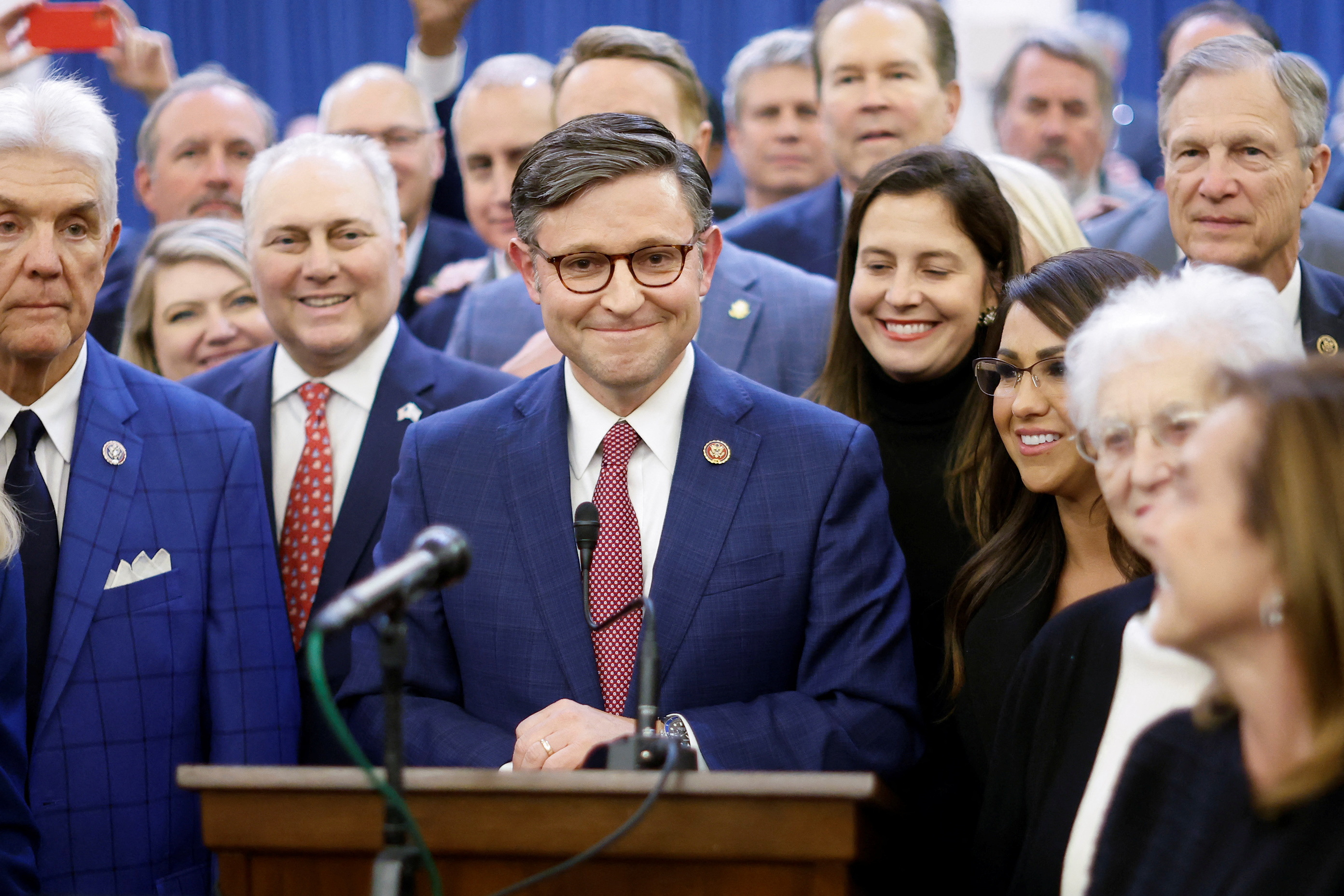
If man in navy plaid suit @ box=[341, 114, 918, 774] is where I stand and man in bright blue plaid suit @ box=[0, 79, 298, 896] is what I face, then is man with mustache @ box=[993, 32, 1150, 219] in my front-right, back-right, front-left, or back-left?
back-right

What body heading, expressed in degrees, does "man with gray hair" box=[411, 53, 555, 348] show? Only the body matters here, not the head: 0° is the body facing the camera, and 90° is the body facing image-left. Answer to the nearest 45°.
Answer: approximately 0°

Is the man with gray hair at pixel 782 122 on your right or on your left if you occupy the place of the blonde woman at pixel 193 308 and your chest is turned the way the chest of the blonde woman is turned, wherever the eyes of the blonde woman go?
on your left

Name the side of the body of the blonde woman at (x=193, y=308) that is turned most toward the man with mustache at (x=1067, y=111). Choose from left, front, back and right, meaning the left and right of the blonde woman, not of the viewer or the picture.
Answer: left

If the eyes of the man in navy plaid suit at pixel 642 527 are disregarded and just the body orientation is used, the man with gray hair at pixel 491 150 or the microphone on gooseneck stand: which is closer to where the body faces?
the microphone on gooseneck stand

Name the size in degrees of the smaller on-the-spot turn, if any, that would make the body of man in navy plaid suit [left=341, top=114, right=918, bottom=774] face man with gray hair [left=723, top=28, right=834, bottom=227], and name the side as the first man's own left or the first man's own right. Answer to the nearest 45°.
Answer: approximately 180°

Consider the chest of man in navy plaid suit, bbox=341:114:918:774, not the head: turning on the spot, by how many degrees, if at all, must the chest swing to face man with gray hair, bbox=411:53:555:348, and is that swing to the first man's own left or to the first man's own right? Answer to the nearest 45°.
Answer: approximately 180°

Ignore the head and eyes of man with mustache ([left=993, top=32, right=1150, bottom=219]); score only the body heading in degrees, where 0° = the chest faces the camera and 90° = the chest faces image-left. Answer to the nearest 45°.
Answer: approximately 0°

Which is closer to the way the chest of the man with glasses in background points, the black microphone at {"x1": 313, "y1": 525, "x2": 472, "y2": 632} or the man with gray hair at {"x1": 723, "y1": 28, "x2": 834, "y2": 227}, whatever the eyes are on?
the black microphone

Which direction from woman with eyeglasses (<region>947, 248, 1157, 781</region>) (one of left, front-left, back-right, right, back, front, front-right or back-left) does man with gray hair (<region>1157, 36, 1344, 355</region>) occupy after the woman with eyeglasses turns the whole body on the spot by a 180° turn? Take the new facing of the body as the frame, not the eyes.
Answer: front
